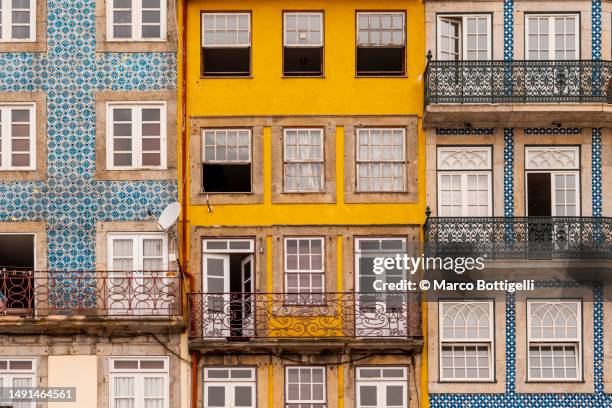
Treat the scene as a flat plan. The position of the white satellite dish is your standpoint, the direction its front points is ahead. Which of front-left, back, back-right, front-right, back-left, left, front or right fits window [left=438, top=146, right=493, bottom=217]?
back-left

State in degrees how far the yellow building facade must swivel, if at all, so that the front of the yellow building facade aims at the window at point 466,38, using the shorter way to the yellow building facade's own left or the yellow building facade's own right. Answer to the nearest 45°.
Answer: approximately 90° to the yellow building facade's own left

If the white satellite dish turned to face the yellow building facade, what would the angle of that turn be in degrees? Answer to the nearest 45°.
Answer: approximately 135° to its left

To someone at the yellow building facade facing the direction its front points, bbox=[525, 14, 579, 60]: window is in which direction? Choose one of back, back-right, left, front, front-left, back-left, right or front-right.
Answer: left

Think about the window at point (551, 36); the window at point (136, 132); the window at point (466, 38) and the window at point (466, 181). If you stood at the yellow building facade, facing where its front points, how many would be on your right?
1

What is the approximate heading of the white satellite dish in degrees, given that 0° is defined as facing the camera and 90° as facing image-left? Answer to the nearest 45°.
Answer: approximately 45°

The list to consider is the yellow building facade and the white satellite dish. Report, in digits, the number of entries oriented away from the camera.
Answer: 0

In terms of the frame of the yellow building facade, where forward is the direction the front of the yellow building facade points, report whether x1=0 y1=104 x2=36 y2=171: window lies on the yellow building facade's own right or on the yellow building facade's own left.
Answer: on the yellow building facade's own right

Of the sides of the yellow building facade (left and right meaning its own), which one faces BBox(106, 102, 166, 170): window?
right

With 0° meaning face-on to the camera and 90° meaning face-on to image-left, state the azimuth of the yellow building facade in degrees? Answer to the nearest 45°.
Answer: approximately 0°

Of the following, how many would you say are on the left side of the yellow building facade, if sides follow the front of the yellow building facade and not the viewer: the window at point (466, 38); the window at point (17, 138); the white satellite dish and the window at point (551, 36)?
2
